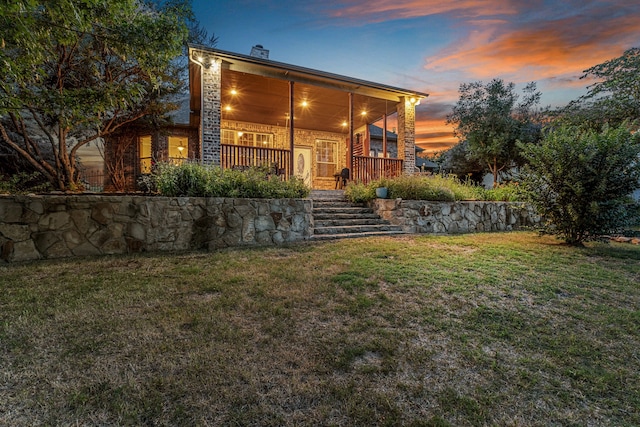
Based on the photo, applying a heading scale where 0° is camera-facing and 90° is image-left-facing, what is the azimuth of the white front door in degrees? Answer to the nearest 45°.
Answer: approximately 315°

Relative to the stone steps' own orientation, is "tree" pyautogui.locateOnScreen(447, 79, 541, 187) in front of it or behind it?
behind

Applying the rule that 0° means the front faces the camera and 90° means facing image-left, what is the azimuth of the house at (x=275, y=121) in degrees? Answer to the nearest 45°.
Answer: approximately 315°

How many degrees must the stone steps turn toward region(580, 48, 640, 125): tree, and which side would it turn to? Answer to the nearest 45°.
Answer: approximately 135° to its left

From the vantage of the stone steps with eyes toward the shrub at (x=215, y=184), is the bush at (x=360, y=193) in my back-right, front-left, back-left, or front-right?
back-right

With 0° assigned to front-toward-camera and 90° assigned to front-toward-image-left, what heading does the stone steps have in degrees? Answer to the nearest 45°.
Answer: approximately 0°

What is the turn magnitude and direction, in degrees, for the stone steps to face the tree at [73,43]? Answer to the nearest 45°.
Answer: approximately 45° to its right
